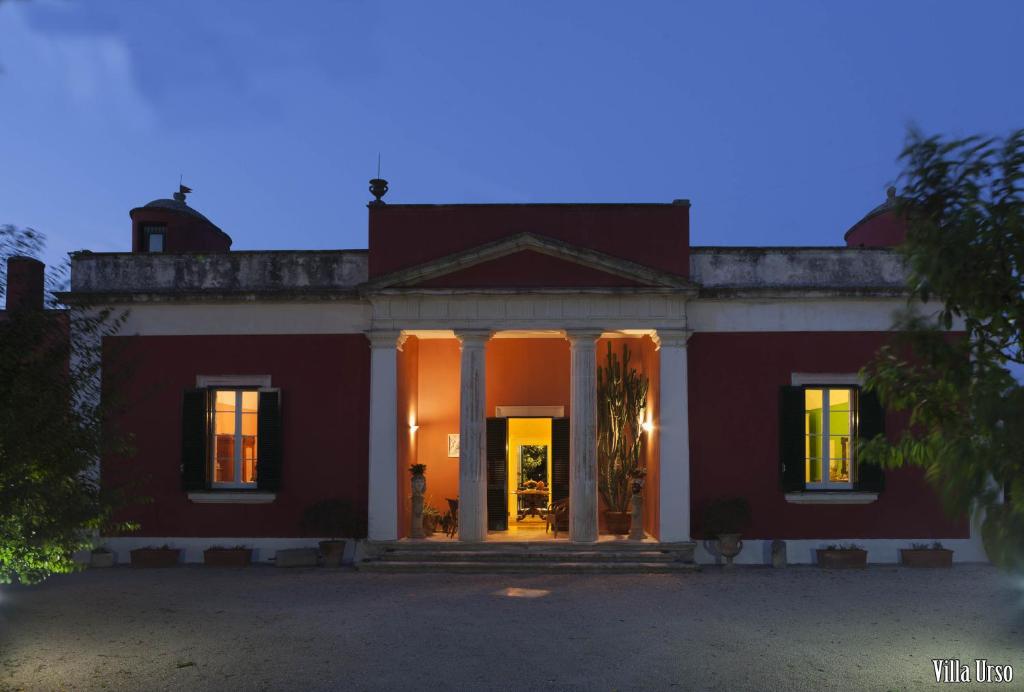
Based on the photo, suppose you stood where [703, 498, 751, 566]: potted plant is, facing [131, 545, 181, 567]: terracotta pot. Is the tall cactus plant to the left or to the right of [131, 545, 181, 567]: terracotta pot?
right

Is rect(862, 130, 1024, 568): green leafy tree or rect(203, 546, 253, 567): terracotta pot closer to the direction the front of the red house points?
the green leafy tree

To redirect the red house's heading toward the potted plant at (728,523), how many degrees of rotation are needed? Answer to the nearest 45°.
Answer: approximately 90° to its left

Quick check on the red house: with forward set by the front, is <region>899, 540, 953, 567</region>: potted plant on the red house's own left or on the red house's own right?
on the red house's own left

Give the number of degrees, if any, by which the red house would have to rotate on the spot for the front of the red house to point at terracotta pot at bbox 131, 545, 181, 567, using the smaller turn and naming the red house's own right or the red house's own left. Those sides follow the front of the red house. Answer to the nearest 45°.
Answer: approximately 90° to the red house's own right

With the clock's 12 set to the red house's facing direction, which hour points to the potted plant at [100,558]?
The potted plant is roughly at 3 o'clock from the red house.

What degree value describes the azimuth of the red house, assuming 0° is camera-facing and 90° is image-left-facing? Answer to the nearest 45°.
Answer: approximately 0°
